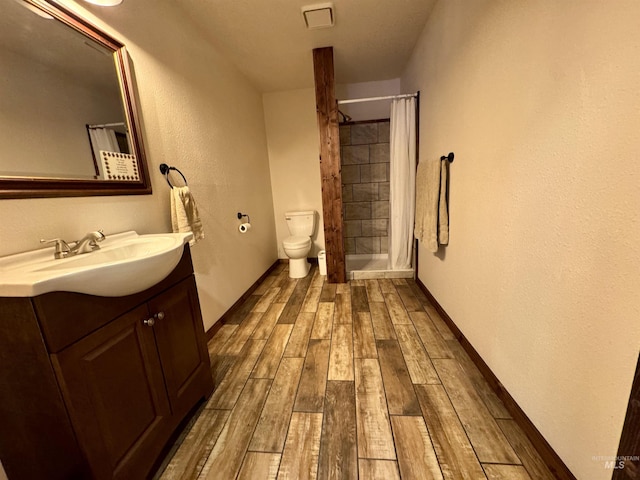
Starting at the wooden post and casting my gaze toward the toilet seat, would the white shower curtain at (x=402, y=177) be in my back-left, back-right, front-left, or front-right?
back-right

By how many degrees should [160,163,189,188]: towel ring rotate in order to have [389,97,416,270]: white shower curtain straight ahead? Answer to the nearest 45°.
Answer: approximately 45° to its left
